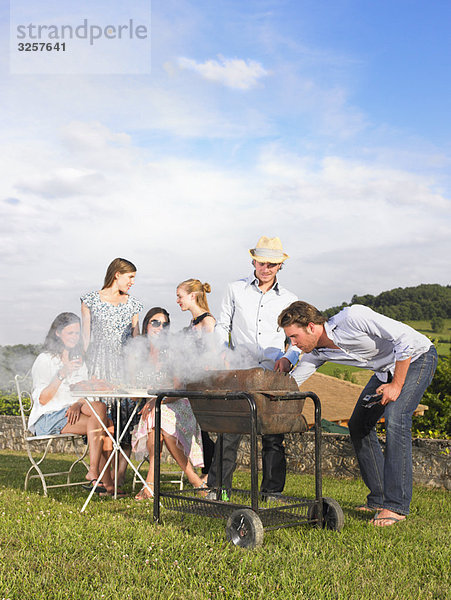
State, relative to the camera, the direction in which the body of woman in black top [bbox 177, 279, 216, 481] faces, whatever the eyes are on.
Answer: to the viewer's left

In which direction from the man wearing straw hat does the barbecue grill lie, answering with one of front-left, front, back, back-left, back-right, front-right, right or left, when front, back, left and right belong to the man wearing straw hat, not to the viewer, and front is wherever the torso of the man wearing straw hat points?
front

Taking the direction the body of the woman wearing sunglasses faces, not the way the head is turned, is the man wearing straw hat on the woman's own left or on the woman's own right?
on the woman's own left

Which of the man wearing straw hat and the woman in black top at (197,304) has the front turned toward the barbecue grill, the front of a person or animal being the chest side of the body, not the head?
the man wearing straw hat

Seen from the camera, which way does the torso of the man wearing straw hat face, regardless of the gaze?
toward the camera

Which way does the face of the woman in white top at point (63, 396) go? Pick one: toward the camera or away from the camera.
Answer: toward the camera

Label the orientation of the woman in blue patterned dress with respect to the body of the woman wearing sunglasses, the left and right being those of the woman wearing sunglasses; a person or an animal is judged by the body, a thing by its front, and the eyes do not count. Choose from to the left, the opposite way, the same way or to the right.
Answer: the same way

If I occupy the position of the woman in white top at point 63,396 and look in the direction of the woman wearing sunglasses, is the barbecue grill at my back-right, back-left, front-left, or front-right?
front-right

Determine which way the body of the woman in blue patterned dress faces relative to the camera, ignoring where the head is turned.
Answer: toward the camera

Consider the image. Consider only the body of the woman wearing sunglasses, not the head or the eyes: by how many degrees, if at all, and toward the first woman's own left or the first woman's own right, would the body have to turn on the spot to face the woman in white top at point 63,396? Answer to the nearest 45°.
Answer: approximately 90° to the first woman's own right

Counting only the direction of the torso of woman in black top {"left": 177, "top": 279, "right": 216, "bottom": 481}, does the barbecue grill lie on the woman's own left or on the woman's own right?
on the woman's own left

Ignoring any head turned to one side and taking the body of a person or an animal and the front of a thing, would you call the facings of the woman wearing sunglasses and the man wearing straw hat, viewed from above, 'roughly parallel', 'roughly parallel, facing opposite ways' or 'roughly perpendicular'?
roughly parallel

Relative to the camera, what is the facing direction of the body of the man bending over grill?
to the viewer's left

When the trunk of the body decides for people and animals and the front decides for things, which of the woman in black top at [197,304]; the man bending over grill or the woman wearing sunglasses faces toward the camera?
the woman wearing sunglasses

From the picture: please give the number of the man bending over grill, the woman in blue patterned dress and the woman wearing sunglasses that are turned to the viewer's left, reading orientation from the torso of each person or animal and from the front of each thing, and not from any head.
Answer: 1

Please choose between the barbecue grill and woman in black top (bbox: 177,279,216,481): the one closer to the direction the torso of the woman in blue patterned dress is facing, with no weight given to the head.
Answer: the barbecue grill
